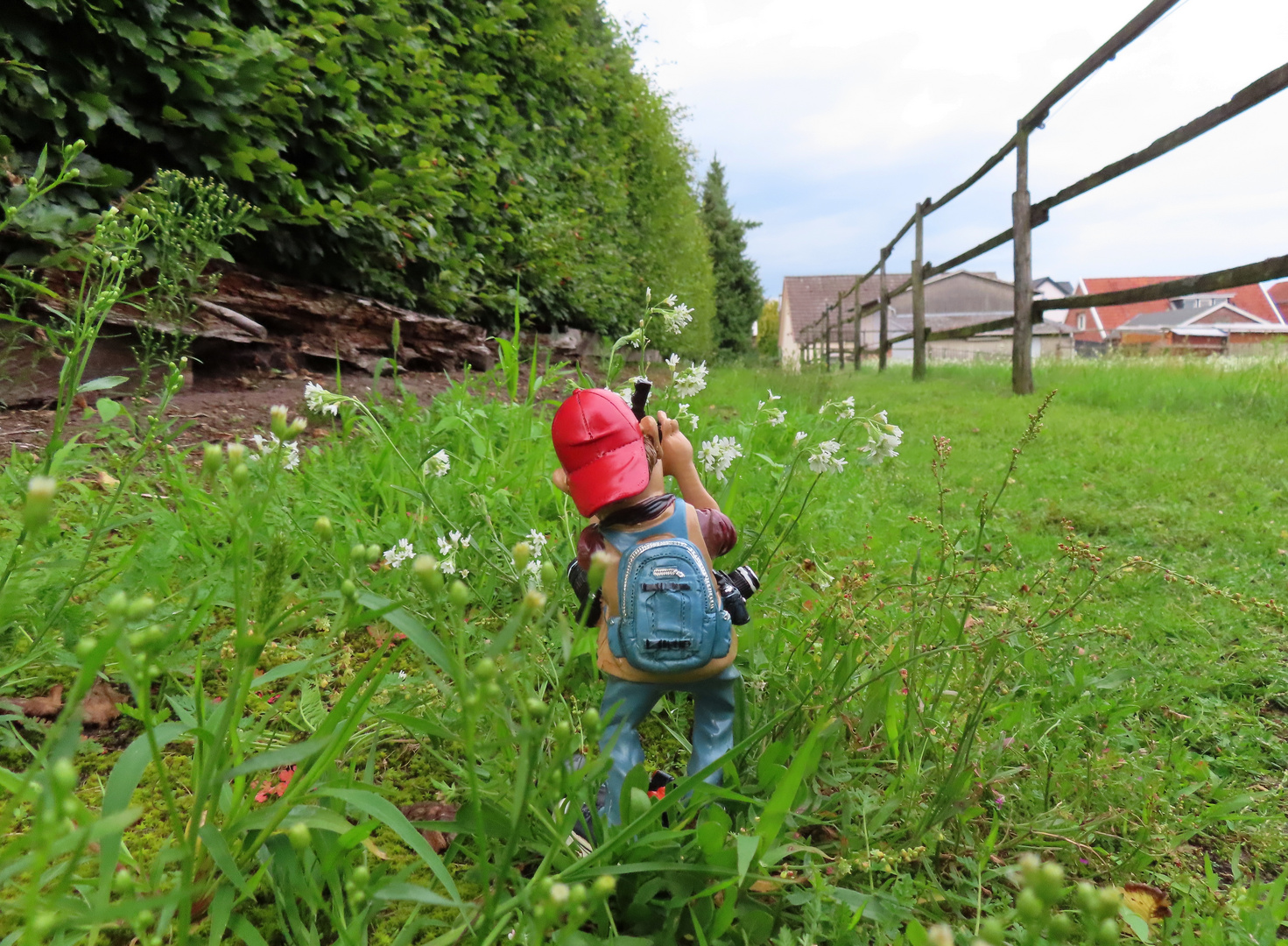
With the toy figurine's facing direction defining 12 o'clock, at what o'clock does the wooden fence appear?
The wooden fence is roughly at 1 o'clock from the toy figurine.

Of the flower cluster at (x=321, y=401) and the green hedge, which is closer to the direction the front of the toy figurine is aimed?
the green hedge

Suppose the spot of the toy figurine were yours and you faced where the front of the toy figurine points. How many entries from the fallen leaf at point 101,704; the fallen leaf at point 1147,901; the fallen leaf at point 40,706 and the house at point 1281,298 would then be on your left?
2

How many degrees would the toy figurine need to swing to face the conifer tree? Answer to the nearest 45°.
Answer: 0° — it already faces it

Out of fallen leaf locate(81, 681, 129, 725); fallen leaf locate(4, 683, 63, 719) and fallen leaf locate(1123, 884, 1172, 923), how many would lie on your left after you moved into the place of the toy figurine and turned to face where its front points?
2

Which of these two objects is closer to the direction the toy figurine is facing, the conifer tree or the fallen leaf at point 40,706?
the conifer tree

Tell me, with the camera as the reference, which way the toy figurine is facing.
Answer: facing away from the viewer

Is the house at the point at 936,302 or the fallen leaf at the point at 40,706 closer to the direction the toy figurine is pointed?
the house

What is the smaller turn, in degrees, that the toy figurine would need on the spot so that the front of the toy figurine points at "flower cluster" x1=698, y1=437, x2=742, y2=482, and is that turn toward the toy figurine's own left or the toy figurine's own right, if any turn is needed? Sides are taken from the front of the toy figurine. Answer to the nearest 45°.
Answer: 0° — it already faces it
